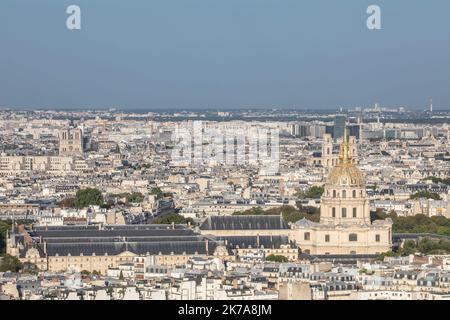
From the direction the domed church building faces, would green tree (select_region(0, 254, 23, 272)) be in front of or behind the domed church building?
behind

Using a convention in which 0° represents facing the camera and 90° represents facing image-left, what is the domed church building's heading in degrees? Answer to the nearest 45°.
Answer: approximately 270°

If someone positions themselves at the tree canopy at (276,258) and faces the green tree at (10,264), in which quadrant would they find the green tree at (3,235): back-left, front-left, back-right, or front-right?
front-right

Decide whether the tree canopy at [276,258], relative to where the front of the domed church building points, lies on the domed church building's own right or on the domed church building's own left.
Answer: on the domed church building's own right

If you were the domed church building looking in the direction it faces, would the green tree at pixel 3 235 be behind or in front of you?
behind
